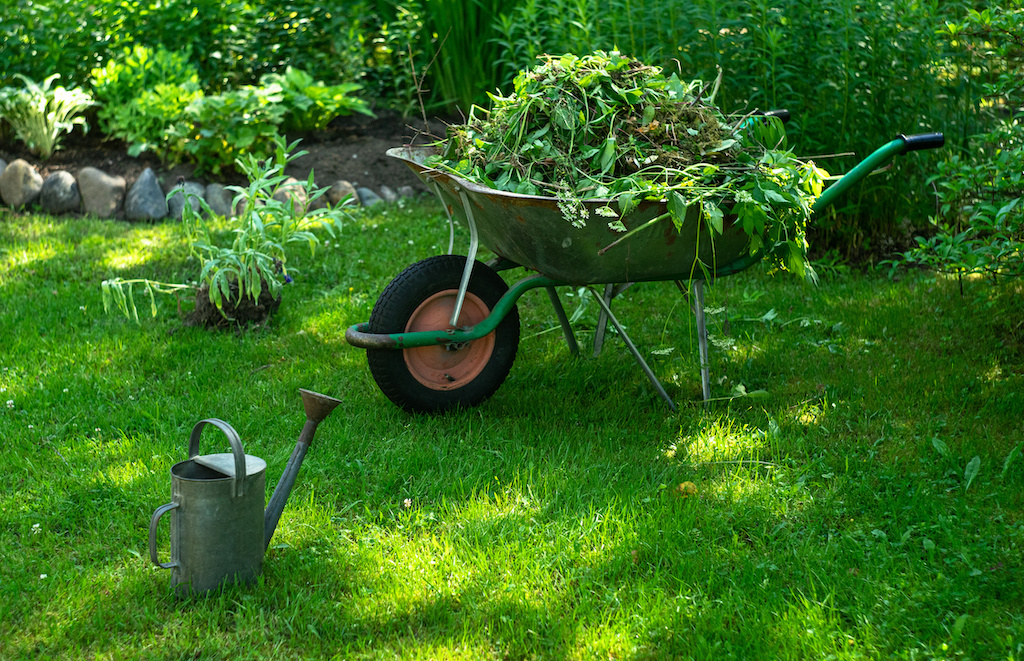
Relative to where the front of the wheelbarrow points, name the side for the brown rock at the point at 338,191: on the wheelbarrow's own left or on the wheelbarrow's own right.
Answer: on the wheelbarrow's own right

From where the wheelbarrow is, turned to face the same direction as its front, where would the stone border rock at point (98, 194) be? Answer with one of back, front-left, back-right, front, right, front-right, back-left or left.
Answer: front-right

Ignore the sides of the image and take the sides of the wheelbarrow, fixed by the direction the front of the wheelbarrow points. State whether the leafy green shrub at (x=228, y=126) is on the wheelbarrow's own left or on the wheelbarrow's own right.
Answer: on the wheelbarrow's own right

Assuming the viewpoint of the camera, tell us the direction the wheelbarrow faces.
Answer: facing to the left of the viewer

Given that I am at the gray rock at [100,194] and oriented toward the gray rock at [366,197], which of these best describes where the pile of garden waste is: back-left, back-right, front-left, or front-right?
front-right

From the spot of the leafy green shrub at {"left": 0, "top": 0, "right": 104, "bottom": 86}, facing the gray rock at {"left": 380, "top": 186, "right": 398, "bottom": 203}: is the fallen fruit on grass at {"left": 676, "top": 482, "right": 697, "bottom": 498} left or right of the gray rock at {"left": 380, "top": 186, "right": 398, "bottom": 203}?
right

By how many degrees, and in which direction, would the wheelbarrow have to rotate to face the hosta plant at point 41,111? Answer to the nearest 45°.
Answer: approximately 45° to its right

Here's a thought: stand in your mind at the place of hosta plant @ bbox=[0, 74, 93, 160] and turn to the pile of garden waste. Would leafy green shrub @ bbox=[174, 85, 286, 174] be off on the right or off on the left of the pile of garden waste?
left
